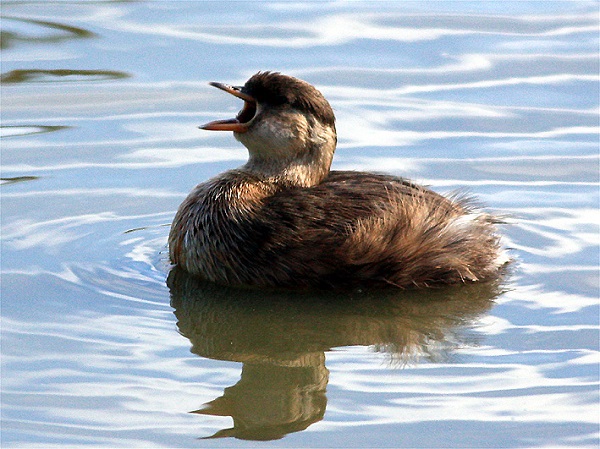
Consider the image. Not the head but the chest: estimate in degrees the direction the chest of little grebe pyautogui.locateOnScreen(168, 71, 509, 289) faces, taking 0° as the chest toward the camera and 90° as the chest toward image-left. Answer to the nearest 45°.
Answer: approximately 90°
